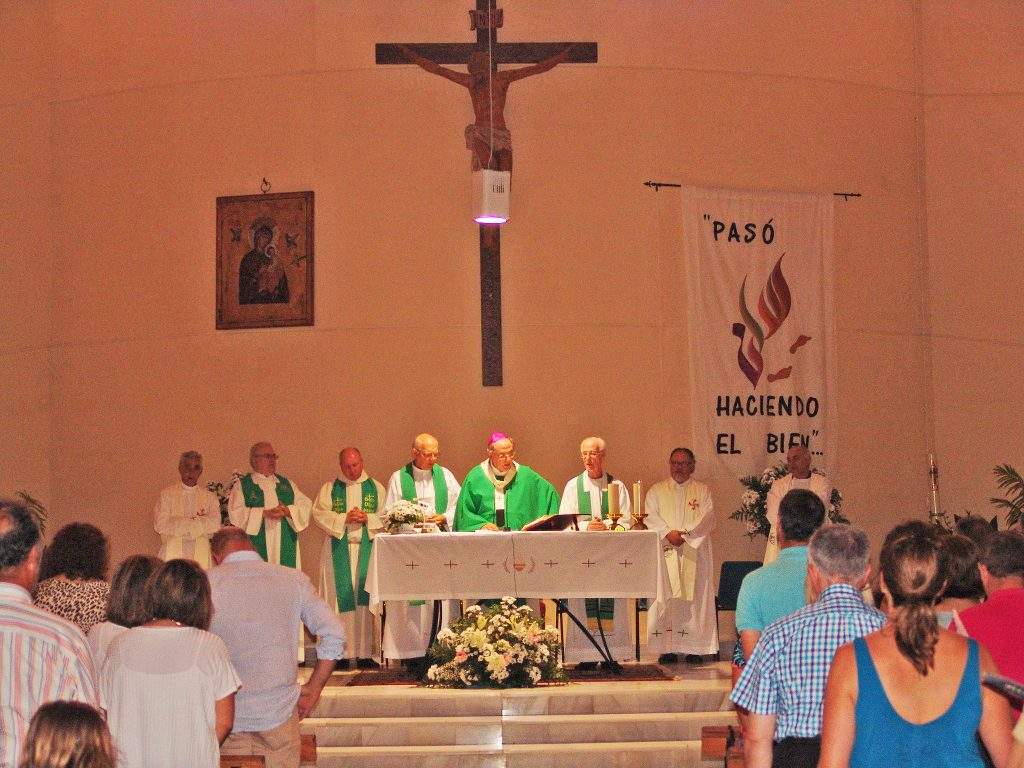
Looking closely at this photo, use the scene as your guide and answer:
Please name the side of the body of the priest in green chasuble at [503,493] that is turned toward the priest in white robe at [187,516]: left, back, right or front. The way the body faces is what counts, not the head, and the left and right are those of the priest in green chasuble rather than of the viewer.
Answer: right

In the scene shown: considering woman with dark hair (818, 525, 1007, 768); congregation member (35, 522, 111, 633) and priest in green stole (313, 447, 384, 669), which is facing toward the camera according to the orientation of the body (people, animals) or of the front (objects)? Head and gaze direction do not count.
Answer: the priest in green stole

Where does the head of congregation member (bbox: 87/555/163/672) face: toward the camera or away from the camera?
away from the camera

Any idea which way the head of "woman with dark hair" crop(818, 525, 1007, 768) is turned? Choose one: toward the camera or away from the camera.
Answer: away from the camera

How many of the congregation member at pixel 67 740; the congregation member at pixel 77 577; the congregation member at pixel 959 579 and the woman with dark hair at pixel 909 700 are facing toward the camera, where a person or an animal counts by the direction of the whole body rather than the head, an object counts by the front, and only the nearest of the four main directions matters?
0

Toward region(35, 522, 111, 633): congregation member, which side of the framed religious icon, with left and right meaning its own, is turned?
front

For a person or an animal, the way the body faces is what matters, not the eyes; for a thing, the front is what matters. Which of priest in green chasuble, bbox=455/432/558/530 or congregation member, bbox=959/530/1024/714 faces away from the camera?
the congregation member

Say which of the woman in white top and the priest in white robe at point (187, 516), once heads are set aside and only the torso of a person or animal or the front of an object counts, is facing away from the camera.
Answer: the woman in white top

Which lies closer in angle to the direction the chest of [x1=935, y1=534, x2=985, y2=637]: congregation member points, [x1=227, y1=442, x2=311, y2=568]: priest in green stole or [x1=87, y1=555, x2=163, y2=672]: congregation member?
the priest in green stole

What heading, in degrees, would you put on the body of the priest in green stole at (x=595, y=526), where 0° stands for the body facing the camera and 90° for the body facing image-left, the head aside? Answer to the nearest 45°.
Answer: approximately 0°

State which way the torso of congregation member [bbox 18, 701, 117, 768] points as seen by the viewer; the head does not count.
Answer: away from the camera

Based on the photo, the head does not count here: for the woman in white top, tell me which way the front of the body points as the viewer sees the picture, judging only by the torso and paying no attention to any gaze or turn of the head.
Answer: away from the camera

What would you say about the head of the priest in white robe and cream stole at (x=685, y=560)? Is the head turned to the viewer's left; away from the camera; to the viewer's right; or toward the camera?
toward the camera

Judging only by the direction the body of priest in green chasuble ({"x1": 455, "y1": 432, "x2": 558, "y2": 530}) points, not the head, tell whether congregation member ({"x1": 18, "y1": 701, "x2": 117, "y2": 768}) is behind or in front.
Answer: in front

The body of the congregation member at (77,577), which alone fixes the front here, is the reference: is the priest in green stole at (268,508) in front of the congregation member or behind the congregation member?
in front

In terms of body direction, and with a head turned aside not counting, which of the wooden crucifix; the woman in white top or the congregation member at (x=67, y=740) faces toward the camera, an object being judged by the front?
the wooden crucifix

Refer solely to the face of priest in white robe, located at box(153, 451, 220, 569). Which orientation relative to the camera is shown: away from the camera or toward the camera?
toward the camera

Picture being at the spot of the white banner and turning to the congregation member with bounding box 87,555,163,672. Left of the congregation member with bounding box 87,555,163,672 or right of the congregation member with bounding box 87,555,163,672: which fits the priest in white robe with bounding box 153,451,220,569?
right

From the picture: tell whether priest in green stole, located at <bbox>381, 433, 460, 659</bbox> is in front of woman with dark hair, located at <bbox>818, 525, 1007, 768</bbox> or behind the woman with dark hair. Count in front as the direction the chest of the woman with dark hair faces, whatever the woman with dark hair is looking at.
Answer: in front

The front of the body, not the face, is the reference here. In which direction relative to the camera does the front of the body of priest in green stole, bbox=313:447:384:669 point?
toward the camera

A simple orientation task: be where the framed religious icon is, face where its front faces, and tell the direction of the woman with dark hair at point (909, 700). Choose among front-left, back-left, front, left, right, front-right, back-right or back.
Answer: front

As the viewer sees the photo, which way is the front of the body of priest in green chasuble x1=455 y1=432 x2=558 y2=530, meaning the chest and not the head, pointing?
toward the camera
